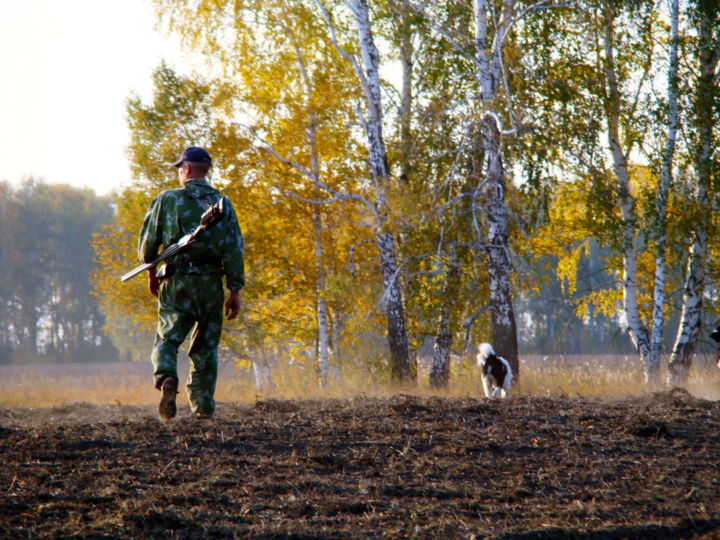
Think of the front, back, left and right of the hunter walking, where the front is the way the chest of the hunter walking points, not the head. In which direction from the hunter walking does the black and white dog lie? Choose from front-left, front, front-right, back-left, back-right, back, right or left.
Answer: front-right

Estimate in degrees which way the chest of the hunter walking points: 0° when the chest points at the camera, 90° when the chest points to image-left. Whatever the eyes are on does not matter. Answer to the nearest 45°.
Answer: approximately 180°

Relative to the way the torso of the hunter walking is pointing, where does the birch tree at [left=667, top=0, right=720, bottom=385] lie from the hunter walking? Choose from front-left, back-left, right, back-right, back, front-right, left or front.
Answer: front-right
